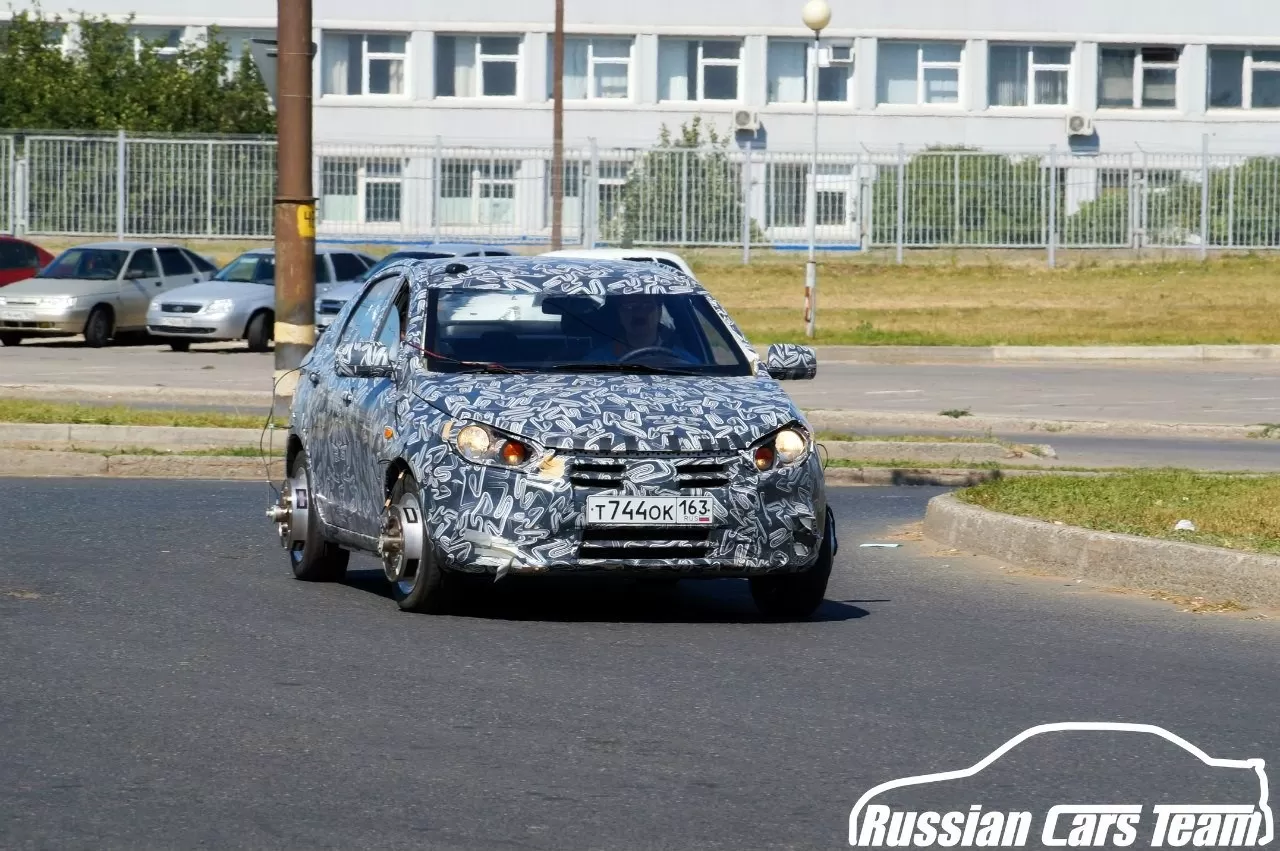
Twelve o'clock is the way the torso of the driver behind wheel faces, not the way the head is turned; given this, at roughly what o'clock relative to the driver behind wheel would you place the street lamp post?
The street lamp post is roughly at 6 o'clock from the driver behind wheel.

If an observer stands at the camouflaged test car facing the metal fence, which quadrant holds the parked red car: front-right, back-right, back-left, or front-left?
front-left

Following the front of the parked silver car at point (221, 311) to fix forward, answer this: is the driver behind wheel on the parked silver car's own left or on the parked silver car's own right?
on the parked silver car's own left

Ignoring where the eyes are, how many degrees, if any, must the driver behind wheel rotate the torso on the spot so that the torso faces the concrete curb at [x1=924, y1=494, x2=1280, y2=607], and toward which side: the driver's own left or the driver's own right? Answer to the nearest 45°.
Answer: approximately 90° to the driver's own left

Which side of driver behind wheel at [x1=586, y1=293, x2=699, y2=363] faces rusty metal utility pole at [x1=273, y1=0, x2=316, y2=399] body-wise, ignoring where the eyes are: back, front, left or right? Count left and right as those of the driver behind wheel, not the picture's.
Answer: back

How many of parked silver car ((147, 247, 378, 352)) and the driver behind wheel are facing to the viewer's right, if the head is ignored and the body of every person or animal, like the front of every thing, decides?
0

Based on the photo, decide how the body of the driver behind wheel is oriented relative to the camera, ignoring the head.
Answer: toward the camera

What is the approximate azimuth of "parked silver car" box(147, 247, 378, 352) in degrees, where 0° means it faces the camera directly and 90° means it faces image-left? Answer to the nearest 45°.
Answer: approximately 45°

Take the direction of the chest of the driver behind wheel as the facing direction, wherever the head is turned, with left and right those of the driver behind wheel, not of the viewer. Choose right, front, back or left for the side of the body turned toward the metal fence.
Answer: back

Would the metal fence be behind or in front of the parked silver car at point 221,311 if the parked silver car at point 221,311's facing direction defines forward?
behind
